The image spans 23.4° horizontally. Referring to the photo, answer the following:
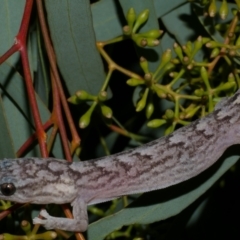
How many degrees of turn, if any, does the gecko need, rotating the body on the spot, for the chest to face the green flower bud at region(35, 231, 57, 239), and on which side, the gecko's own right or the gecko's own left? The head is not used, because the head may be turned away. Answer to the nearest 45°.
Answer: approximately 45° to the gecko's own left

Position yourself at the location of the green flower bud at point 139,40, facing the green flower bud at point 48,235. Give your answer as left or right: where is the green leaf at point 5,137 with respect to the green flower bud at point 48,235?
right

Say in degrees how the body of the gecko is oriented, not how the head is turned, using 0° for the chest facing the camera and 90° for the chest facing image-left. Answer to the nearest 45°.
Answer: approximately 90°
